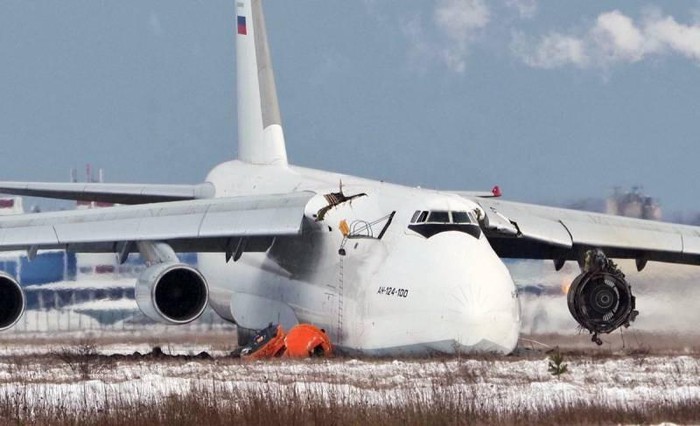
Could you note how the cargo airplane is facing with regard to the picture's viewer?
facing the viewer and to the right of the viewer
